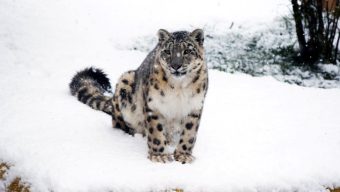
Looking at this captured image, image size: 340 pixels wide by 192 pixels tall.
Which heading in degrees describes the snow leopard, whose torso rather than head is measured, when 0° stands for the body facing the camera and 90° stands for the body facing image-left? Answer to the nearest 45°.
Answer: approximately 315°

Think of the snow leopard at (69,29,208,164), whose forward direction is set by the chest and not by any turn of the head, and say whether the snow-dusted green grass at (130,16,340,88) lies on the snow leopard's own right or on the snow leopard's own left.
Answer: on the snow leopard's own left
